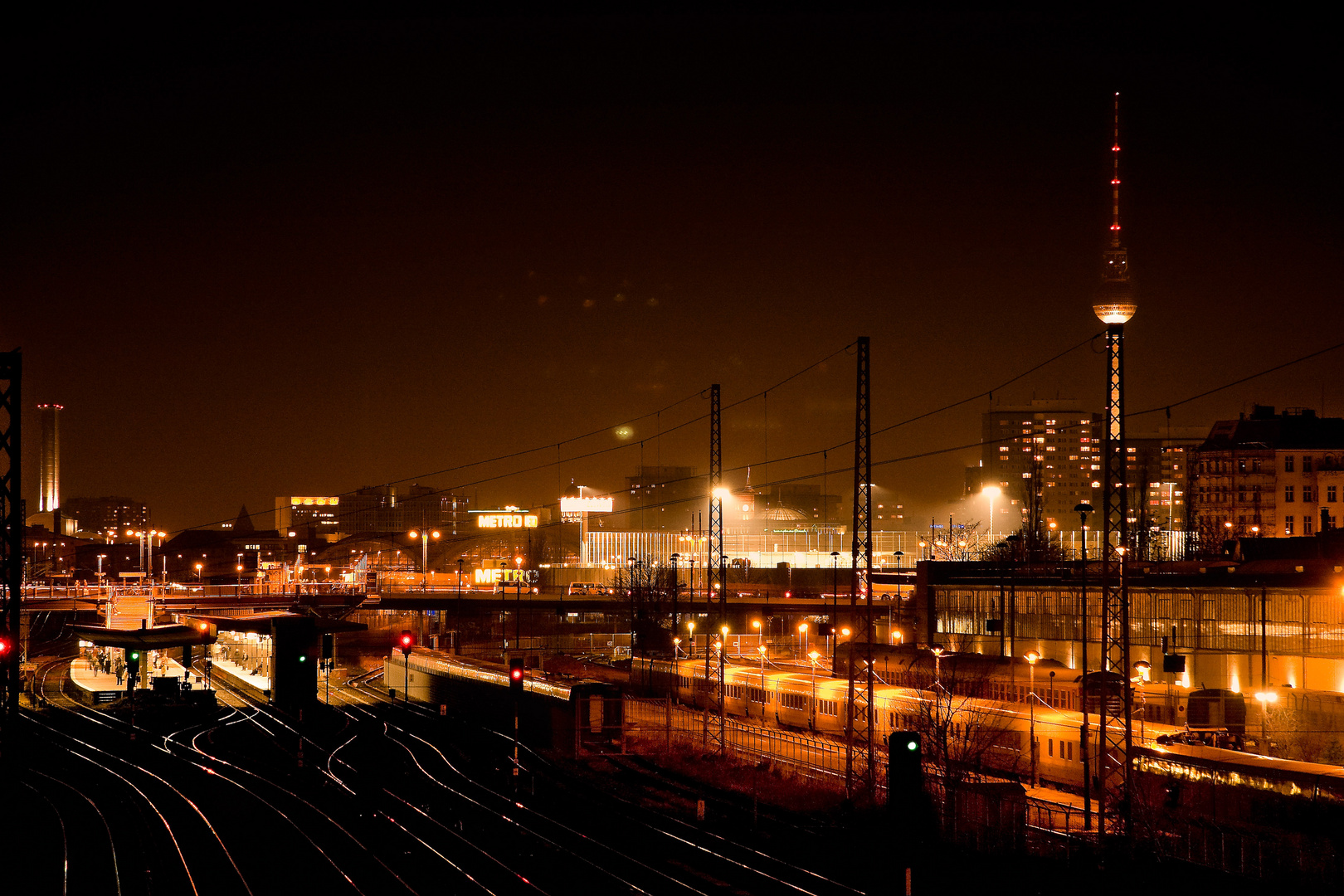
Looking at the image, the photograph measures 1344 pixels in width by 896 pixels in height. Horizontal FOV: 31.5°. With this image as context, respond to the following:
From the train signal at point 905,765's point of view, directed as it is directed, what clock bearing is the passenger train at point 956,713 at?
The passenger train is roughly at 6 o'clock from the train signal.

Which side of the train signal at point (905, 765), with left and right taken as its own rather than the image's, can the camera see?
front

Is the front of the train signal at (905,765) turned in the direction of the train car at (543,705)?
no

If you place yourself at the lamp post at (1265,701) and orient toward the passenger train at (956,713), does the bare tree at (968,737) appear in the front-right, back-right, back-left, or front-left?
front-left

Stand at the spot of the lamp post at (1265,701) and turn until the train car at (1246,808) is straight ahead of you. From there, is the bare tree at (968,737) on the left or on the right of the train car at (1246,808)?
right

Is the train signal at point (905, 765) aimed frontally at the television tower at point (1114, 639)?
no

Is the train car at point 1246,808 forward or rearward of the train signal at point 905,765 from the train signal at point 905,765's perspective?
rearward

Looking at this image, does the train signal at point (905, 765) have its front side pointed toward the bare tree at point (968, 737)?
no
